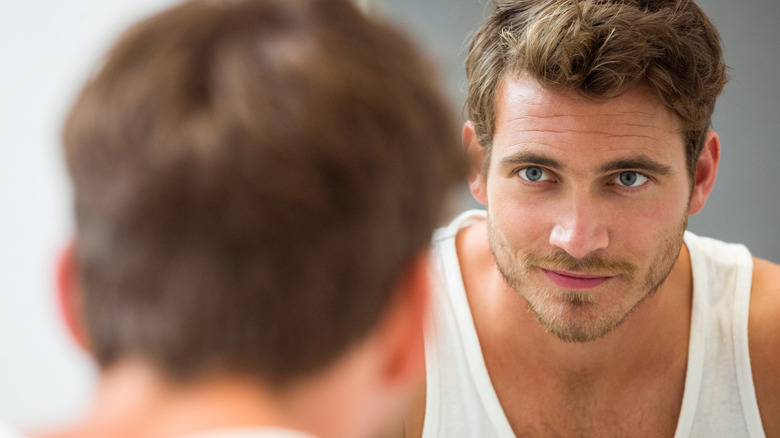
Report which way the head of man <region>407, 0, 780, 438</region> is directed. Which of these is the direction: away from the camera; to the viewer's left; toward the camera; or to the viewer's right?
toward the camera

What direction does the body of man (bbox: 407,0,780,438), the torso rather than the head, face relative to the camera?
toward the camera
